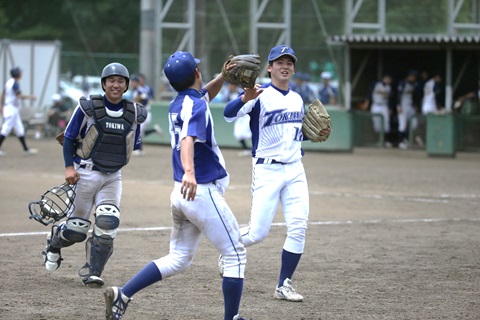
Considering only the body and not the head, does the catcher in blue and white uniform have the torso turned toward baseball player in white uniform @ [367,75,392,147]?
no

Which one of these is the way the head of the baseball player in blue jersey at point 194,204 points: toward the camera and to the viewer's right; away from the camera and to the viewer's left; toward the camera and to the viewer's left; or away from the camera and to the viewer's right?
away from the camera and to the viewer's right

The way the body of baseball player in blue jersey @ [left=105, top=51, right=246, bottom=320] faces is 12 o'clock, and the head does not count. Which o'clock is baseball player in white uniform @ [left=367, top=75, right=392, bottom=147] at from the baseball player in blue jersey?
The baseball player in white uniform is roughly at 11 o'clock from the baseball player in blue jersey.

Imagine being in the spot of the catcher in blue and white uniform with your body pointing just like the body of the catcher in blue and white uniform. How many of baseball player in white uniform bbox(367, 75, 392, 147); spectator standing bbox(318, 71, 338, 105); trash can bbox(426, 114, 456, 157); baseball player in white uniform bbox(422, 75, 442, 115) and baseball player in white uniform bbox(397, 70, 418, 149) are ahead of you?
0

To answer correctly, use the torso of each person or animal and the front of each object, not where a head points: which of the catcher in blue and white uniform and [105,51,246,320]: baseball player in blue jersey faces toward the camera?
the catcher in blue and white uniform

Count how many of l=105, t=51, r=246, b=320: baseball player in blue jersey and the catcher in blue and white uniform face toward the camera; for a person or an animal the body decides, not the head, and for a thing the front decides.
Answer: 1

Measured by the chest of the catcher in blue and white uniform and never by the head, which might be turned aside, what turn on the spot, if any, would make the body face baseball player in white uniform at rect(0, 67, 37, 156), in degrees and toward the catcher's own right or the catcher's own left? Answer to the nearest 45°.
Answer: approximately 180°

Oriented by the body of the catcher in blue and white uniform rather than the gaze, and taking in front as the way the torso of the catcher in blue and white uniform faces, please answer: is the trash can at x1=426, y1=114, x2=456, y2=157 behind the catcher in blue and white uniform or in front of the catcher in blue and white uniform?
behind

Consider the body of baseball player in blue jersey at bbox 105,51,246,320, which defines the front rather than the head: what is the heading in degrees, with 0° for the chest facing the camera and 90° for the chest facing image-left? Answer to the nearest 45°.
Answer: approximately 225°

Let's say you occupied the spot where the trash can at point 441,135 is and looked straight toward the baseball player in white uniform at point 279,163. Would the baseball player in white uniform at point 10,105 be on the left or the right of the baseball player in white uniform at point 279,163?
right

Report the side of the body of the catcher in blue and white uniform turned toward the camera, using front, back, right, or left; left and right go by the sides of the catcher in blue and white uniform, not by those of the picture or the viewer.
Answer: front

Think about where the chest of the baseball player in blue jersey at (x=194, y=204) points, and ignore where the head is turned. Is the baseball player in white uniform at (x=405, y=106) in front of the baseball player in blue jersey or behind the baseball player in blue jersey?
in front

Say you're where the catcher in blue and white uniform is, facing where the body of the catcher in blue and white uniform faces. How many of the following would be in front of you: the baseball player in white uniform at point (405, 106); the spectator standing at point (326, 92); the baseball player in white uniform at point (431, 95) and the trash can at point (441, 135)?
0

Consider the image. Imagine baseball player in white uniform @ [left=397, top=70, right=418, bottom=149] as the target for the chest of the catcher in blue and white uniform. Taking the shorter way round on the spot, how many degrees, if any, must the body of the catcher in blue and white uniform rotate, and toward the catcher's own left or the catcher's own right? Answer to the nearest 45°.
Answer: approximately 135° to the catcher's own left

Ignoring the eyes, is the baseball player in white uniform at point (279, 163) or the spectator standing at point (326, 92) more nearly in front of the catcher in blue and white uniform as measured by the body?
the baseball player in white uniform
